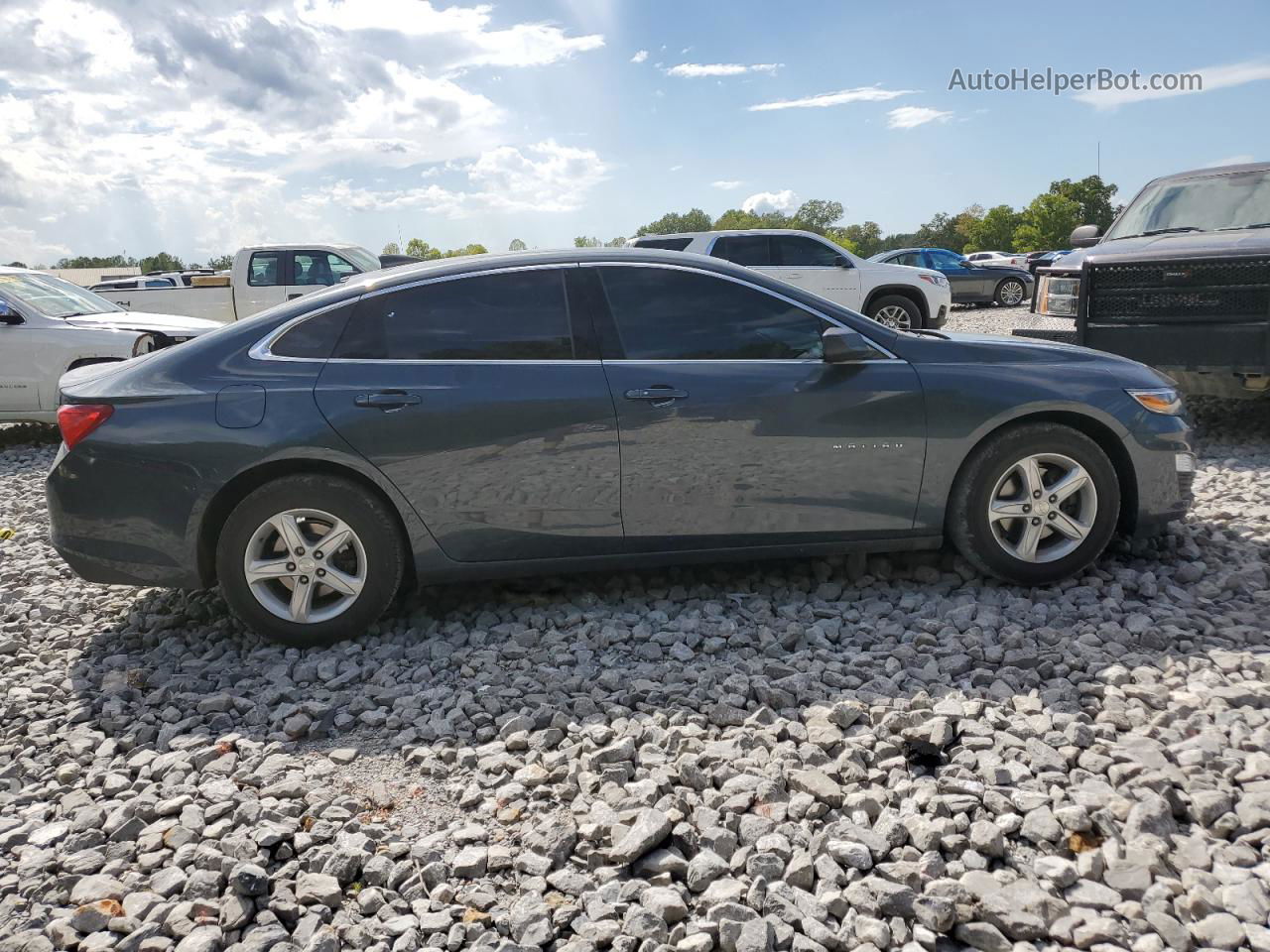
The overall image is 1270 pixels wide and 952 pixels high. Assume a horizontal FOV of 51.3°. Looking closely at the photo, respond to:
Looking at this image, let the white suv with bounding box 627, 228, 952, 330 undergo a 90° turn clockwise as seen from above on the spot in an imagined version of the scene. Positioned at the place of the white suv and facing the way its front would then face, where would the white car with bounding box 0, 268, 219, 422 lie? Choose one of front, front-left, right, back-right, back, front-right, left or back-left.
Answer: front-right

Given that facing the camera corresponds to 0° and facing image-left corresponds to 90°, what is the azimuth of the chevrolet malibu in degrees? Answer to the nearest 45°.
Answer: approximately 270°

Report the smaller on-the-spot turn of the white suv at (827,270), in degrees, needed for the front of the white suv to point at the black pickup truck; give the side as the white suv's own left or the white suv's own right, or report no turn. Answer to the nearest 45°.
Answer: approximately 90° to the white suv's own right

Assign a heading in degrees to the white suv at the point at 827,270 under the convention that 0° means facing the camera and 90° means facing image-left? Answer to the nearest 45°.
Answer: approximately 270°

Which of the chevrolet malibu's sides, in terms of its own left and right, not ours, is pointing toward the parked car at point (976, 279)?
left

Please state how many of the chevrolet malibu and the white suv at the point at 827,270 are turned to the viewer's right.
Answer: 2

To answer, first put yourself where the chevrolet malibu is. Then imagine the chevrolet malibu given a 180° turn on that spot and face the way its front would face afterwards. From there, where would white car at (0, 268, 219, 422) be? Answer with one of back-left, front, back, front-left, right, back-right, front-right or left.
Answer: front-right

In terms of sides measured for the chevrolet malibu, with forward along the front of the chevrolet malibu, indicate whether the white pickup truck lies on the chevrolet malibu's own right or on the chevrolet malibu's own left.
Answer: on the chevrolet malibu's own left
